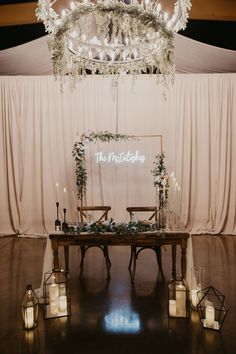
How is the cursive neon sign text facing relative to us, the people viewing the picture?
facing the viewer

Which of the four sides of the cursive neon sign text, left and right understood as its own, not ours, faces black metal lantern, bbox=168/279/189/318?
front

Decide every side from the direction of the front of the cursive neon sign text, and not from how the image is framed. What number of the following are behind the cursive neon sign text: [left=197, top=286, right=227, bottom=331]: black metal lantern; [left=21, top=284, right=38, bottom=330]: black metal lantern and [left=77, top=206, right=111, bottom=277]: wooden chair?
0

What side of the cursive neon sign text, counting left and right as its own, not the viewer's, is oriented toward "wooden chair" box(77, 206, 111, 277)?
front

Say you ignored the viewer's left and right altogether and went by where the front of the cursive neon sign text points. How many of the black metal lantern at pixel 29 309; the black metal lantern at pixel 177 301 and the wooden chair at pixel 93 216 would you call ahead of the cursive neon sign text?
3

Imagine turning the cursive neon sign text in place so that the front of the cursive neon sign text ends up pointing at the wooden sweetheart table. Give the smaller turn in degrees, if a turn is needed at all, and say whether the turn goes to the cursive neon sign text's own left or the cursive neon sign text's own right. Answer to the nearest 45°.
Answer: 0° — it already faces it

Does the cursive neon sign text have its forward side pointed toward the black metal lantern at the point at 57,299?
yes

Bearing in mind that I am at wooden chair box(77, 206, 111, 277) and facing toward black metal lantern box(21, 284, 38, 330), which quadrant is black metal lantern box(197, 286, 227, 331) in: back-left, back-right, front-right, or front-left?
front-left

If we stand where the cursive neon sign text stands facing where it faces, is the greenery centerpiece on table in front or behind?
in front

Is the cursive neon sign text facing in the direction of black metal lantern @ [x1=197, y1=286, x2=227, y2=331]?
yes

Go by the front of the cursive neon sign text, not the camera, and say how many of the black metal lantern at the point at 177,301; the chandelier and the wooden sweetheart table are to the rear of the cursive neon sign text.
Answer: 0

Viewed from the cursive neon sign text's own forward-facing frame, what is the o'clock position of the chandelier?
The chandelier is roughly at 12 o'clock from the cursive neon sign text.

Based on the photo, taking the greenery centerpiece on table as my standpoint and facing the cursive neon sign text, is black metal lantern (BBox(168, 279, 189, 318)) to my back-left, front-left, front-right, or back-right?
back-right

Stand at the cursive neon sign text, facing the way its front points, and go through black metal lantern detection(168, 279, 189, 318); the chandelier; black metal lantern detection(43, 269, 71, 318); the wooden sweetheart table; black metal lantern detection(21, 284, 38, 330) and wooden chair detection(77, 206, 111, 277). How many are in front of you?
6
